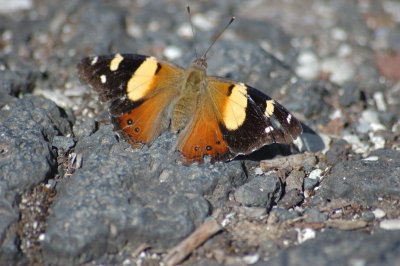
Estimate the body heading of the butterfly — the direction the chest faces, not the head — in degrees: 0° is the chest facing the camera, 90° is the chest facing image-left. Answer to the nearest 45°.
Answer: approximately 180°

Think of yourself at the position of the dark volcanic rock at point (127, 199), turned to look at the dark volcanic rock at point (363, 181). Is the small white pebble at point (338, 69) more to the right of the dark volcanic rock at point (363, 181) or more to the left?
left

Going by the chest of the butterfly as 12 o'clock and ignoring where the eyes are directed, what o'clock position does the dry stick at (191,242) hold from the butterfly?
The dry stick is roughly at 6 o'clock from the butterfly.

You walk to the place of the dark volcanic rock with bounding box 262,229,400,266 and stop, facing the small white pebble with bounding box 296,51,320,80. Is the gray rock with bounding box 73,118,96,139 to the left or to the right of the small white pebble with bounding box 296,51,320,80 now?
left

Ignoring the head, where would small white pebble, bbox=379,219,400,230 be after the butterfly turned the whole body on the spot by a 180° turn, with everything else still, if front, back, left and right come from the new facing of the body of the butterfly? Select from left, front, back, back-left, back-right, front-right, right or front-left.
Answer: front-left

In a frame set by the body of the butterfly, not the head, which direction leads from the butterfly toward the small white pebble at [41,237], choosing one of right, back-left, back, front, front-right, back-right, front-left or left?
back-left

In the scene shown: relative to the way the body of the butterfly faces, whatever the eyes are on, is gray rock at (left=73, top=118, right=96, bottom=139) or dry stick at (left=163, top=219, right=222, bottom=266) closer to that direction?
the gray rock

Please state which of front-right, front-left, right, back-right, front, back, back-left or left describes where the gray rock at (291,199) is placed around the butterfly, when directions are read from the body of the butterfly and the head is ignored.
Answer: back-right

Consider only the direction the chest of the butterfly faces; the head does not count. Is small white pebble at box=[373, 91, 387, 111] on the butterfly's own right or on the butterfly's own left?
on the butterfly's own right

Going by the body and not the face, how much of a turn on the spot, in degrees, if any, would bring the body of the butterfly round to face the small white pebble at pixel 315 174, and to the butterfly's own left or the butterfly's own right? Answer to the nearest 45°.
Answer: approximately 90° to the butterfly's own right

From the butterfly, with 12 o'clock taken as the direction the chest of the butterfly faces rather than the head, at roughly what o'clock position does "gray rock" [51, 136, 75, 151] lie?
The gray rock is roughly at 9 o'clock from the butterfly.

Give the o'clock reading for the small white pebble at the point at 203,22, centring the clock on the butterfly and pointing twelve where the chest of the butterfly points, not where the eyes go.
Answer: The small white pebble is roughly at 12 o'clock from the butterfly.

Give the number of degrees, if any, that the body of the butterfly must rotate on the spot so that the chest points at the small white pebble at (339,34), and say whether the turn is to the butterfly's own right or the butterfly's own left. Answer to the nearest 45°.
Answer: approximately 45° to the butterfly's own right

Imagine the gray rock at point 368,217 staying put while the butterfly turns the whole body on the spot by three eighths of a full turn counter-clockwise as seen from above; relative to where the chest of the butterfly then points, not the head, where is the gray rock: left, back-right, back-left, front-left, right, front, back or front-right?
left
